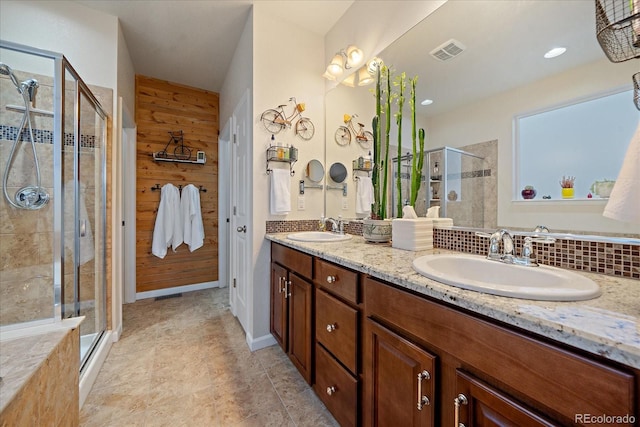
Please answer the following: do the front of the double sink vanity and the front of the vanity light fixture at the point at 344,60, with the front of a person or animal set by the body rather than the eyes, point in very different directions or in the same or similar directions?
same or similar directions

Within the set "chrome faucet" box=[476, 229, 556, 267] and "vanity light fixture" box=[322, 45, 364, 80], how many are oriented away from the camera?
0

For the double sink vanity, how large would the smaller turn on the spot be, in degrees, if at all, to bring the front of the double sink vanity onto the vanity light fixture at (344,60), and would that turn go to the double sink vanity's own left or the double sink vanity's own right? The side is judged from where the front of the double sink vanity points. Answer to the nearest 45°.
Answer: approximately 90° to the double sink vanity's own right

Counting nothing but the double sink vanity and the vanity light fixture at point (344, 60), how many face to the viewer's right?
0

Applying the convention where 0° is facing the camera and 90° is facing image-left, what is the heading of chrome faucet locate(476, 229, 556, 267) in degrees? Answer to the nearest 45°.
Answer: approximately 45°

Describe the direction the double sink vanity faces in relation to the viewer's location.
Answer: facing the viewer and to the left of the viewer

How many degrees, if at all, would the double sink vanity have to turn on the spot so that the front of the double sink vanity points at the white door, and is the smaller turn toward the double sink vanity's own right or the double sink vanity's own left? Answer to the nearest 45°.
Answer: approximately 90° to the double sink vanity's own right
